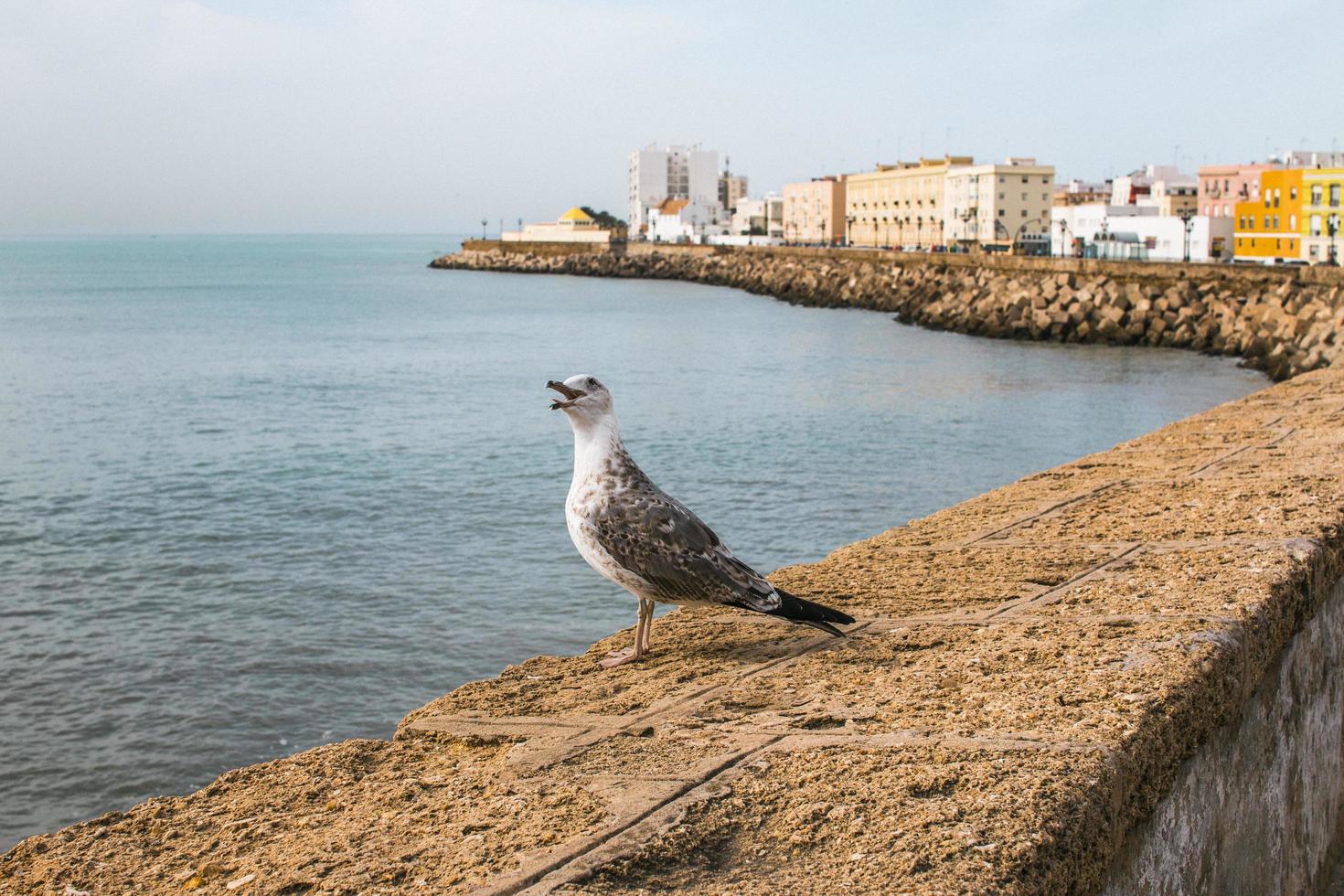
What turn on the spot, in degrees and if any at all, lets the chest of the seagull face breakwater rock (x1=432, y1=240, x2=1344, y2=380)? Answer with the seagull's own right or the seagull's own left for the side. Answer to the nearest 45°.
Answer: approximately 90° to the seagull's own right

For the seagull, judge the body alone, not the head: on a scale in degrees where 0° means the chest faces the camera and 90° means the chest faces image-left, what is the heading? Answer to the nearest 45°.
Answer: approximately 90°
